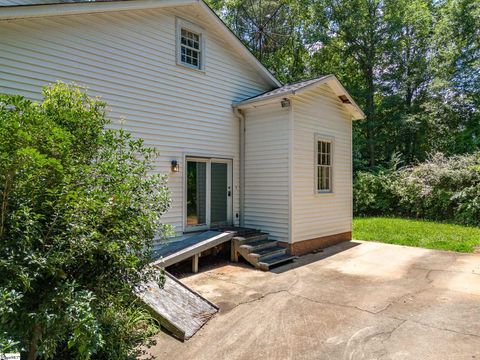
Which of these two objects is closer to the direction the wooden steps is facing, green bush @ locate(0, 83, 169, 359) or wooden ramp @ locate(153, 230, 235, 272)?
the green bush

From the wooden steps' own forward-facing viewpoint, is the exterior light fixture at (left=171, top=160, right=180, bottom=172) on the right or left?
on its right

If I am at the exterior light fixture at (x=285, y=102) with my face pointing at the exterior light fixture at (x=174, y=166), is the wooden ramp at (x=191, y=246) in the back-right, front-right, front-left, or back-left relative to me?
front-left

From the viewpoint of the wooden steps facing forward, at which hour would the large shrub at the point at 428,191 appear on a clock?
The large shrub is roughly at 9 o'clock from the wooden steps.

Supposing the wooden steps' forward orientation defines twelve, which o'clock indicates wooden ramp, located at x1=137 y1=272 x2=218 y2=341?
The wooden ramp is roughly at 2 o'clock from the wooden steps.

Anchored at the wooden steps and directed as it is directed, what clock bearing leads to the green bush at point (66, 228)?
The green bush is roughly at 2 o'clock from the wooden steps.

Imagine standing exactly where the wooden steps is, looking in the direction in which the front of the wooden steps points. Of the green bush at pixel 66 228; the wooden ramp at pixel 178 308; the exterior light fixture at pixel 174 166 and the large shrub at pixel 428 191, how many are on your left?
1

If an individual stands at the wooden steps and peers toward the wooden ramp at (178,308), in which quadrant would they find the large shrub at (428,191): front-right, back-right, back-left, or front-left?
back-left

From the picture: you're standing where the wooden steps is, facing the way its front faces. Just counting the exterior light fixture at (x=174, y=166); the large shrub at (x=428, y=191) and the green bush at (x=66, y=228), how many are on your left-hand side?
1

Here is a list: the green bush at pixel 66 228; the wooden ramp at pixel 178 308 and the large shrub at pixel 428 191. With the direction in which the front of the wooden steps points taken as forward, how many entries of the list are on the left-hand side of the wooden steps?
1

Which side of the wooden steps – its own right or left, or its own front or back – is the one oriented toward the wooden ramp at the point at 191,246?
right
